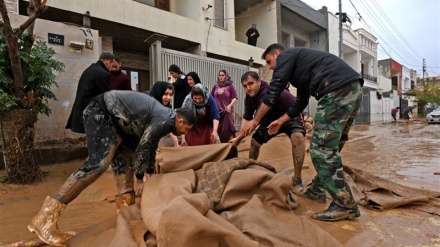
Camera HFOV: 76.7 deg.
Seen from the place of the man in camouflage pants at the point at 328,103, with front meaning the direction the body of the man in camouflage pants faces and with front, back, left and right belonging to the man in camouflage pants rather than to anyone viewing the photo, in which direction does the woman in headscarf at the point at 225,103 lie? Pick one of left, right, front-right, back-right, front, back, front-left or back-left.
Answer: front-right

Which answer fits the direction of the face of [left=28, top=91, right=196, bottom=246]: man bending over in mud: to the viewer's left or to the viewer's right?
to the viewer's right

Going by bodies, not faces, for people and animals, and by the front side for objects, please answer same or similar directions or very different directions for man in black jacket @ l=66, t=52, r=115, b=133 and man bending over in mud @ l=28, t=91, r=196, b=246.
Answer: same or similar directions

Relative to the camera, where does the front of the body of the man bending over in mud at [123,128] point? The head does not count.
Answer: to the viewer's right

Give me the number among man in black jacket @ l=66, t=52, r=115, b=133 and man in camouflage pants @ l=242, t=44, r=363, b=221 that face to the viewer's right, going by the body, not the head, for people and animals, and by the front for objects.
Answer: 1

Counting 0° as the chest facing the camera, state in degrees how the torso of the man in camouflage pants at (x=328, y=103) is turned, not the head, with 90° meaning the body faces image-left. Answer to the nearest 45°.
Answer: approximately 90°

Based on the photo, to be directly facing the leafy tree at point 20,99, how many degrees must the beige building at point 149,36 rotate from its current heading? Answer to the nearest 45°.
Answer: approximately 45° to its right

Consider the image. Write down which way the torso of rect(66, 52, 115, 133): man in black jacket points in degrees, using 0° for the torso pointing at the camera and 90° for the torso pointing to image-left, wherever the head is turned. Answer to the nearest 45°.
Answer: approximately 270°

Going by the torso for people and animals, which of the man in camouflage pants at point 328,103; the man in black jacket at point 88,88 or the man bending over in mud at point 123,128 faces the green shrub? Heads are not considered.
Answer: the man in camouflage pants

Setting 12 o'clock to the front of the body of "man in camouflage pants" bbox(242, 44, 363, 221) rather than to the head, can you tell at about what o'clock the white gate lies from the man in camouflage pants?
The white gate is roughly at 2 o'clock from the man in camouflage pants.

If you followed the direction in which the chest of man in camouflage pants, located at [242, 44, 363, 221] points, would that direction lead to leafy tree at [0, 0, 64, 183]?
yes

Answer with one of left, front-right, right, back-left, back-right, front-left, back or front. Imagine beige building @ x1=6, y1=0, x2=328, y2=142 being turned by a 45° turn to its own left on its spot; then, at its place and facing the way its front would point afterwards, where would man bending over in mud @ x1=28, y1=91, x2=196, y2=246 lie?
right

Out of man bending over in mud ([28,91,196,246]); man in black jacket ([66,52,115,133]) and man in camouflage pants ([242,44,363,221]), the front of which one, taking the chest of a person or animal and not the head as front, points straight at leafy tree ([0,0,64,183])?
the man in camouflage pants

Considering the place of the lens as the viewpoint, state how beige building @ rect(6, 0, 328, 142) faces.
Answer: facing the viewer and to the right of the viewer

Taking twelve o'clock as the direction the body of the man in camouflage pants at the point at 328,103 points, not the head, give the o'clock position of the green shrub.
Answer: The green shrub is roughly at 12 o'clock from the man in camouflage pants.

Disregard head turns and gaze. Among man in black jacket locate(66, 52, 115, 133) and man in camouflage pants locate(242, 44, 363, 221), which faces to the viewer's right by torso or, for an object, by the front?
the man in black jacket

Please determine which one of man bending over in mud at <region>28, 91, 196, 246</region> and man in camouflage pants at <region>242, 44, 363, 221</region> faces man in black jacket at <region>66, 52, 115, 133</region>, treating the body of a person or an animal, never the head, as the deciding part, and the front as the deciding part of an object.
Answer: the man in camouflage pants

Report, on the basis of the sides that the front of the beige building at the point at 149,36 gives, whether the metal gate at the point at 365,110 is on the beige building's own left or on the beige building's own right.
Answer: on the beige building's own left

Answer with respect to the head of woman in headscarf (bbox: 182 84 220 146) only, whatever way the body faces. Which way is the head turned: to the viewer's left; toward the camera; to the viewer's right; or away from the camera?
toward the camera
